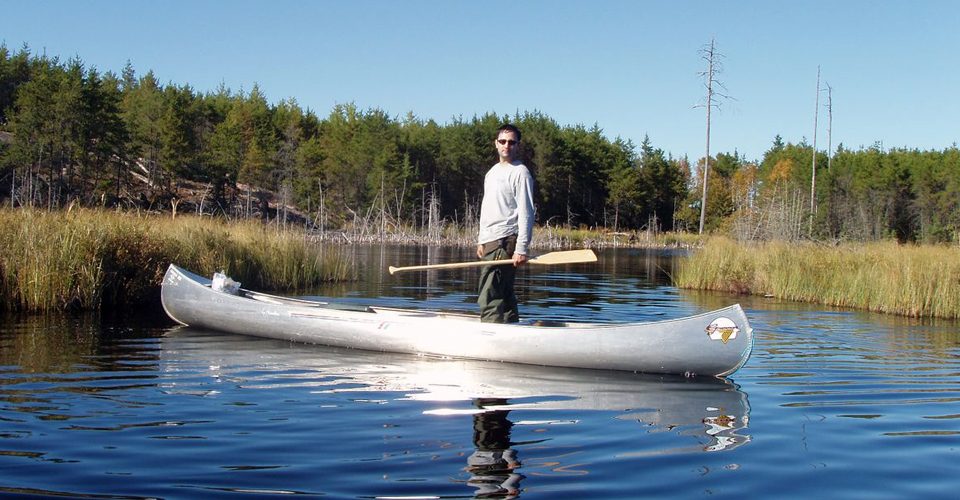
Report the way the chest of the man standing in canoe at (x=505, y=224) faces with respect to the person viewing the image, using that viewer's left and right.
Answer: facing the viewer and to the left of the viewer
